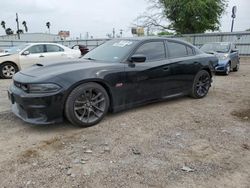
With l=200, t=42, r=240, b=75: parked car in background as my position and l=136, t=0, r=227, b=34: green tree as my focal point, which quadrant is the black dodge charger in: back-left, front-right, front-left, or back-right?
back-left

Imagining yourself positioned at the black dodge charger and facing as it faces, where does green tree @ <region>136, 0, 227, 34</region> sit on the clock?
The green tree is roughly at 5 o'clock from the black dodge charger.

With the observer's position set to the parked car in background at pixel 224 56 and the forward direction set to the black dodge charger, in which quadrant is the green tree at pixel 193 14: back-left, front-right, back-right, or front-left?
back-right

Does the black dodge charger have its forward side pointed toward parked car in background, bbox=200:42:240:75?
no

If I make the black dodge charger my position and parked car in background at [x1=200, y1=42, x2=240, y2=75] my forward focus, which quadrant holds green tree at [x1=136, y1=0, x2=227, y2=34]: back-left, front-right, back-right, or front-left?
front-left

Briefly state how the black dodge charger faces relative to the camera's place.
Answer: facing the viewer and to the left of the viewer
